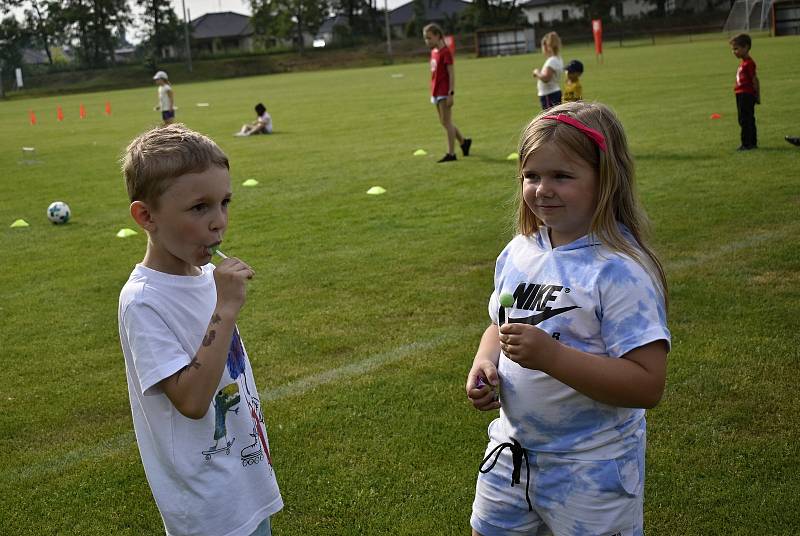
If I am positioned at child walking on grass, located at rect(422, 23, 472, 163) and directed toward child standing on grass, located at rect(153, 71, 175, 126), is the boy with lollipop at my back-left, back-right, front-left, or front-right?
back-left

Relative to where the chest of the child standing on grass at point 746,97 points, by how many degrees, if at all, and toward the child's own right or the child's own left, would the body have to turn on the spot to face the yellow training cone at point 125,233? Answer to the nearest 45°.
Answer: approximately 45° to the child's own left

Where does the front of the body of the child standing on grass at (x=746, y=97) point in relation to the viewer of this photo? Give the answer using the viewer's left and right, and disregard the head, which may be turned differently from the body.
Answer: facing to the left of the viewer

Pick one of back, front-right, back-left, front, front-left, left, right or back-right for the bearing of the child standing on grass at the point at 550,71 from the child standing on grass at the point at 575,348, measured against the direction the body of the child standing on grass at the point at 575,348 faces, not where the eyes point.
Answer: back-right

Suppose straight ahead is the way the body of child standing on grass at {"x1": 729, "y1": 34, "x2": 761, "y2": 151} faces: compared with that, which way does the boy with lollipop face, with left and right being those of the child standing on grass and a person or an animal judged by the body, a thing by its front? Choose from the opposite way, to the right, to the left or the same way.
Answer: the opposite way

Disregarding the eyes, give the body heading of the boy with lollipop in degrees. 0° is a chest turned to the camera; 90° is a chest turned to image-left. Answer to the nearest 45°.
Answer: approximately 315°
